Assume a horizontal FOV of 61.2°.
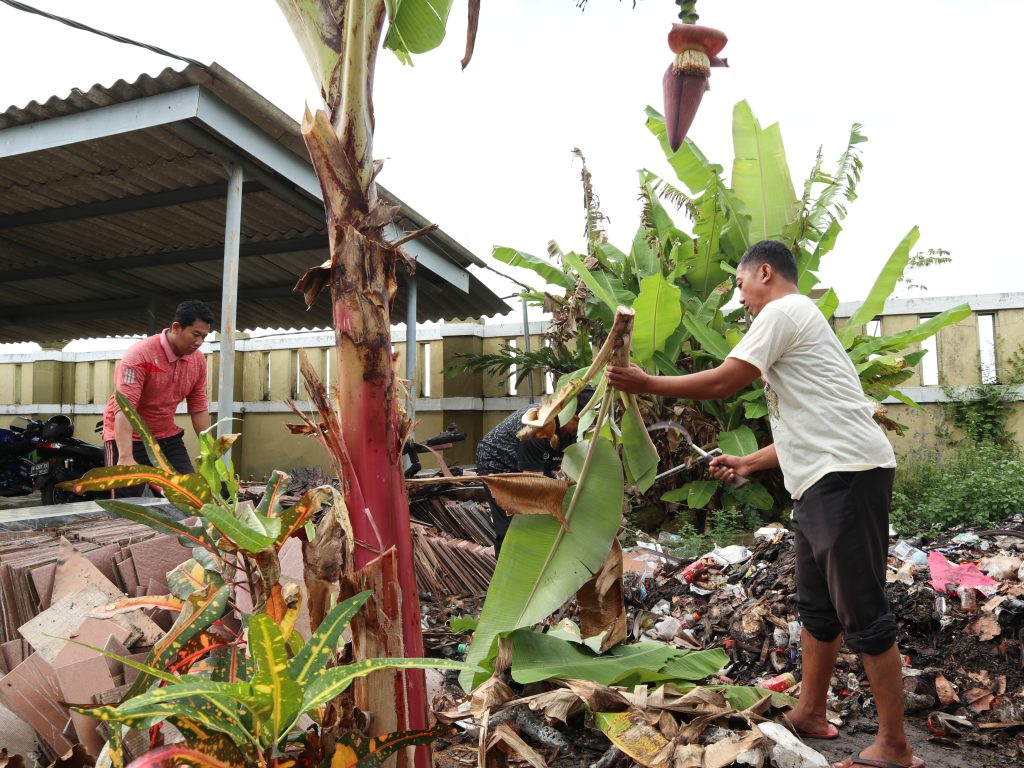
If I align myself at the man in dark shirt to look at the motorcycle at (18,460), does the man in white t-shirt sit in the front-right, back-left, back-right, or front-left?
back-left

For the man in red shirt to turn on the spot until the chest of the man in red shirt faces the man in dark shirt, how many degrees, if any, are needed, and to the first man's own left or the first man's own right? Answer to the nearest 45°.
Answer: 0° — they already face them

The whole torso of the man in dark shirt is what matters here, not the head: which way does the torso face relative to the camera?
to the viewer's right

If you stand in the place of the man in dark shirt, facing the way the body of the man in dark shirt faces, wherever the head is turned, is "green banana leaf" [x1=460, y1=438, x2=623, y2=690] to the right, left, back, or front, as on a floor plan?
right

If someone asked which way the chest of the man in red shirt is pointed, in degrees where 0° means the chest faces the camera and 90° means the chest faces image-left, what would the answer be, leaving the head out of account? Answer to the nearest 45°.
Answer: approximately 315°

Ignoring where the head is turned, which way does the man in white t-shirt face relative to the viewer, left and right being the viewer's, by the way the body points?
facing to the left of the viewer

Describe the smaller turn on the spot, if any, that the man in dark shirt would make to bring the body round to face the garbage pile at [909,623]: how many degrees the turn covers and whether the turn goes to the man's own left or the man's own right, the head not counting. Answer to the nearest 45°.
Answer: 0° — they already face it

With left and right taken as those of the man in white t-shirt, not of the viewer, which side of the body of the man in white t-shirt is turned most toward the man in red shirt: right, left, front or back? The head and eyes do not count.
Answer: front

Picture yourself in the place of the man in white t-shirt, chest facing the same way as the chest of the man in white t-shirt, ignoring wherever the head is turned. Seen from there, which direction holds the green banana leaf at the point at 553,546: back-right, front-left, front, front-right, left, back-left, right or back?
front-left

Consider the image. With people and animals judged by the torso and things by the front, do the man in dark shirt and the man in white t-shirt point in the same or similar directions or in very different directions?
very different directions

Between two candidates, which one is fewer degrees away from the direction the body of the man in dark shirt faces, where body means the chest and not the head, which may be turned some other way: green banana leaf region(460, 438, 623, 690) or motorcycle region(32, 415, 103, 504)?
the green banana leaf

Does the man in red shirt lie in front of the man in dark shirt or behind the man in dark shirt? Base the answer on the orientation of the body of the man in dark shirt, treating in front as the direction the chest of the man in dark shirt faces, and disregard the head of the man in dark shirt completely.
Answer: behind

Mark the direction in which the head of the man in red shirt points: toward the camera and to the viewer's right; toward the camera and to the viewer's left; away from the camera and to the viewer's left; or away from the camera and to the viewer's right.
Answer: toward the camera and to the viewer's right

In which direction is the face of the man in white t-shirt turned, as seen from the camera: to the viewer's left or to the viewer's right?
to the viewer's left

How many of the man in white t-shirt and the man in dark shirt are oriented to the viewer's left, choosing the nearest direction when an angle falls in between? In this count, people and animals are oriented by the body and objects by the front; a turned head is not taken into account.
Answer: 1
